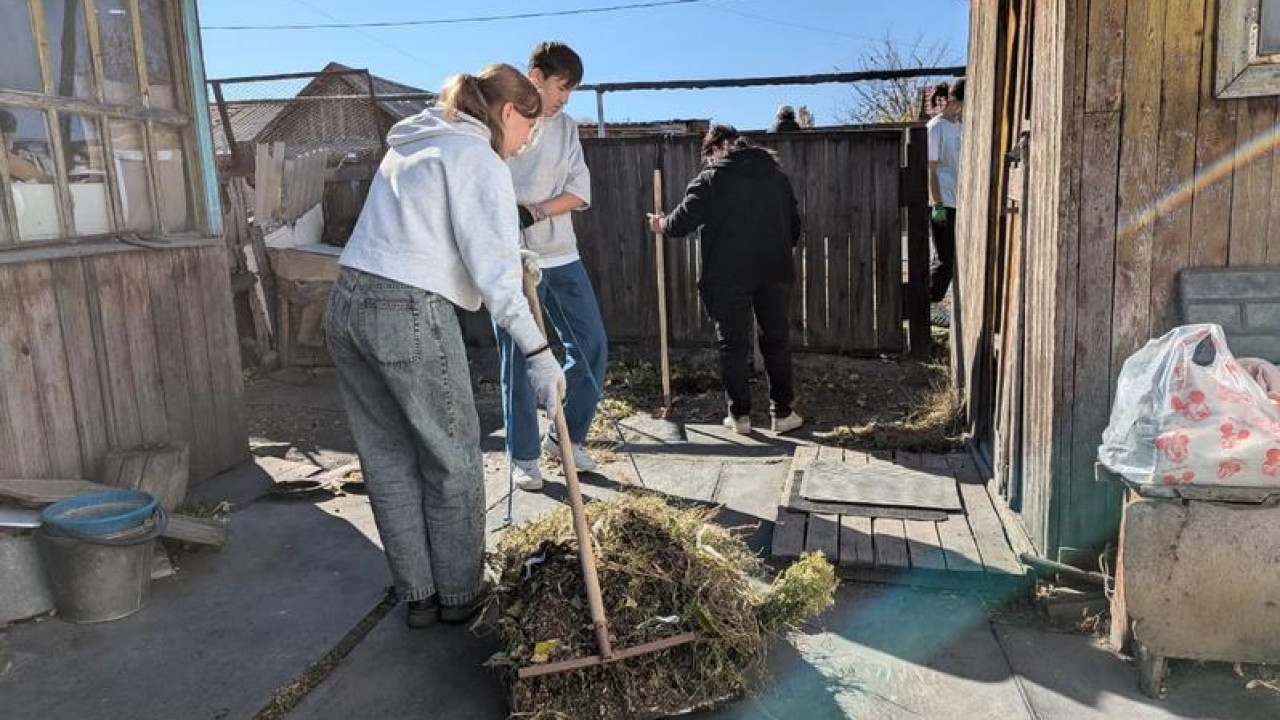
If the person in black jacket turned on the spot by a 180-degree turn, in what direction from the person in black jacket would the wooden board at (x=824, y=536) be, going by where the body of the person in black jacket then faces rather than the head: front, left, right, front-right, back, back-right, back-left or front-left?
front-right

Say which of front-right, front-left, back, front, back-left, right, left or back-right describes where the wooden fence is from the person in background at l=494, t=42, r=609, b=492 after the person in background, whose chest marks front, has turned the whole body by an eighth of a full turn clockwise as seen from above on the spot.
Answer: back-right

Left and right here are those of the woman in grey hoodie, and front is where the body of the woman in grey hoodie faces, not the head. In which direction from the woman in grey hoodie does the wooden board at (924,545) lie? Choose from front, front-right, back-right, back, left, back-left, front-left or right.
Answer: front-right

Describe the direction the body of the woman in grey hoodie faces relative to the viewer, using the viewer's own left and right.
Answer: facing away from the viewer and to the right of the viewer

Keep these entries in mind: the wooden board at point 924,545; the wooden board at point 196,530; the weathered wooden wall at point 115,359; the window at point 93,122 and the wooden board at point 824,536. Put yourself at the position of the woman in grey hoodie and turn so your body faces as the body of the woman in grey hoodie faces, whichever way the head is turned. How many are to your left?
3

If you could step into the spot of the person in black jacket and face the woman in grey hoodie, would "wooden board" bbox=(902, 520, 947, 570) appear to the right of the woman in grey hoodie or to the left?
left

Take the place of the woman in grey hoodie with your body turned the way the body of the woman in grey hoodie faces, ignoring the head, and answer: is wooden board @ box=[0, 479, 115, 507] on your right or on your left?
on your left

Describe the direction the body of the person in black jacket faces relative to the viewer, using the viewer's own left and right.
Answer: facing away from the viewer and to the left of the viewer

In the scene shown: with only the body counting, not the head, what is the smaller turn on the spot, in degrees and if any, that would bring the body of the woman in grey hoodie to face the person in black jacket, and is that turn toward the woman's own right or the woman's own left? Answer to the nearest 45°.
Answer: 0° — they already face them
